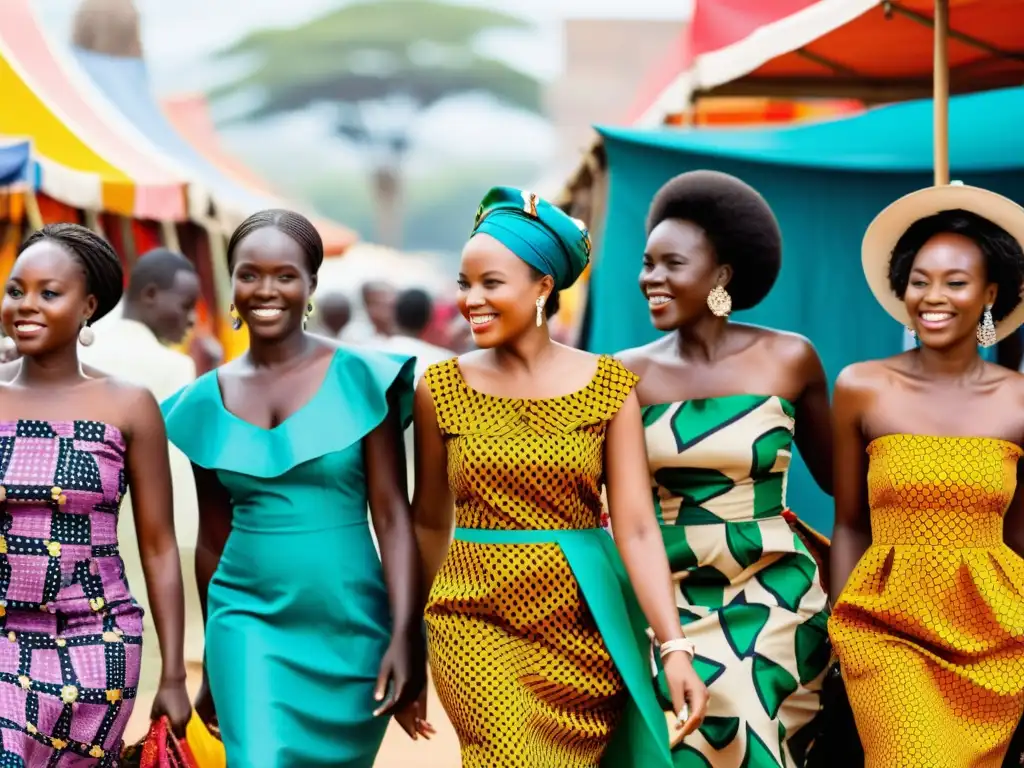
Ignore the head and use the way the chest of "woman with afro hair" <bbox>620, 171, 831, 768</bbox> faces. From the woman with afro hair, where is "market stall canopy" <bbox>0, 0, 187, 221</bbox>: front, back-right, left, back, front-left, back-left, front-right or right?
right

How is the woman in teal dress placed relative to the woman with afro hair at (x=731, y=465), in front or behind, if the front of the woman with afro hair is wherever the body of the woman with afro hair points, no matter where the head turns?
in front

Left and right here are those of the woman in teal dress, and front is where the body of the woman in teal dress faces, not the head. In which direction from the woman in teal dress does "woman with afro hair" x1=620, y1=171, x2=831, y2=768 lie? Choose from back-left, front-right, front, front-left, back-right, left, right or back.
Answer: left

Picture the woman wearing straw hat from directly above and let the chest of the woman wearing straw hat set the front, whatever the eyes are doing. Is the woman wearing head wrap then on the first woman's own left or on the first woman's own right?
on the first woman's own right

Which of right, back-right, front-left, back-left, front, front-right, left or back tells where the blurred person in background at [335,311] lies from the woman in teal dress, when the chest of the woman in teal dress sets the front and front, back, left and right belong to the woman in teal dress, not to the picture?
back

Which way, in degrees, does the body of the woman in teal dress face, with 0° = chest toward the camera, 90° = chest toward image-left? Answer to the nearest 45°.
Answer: approximately 0°

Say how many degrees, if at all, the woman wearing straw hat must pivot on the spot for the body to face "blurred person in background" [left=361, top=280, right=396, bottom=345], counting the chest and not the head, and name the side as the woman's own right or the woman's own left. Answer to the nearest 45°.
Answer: approximately 135° to the woman's own right

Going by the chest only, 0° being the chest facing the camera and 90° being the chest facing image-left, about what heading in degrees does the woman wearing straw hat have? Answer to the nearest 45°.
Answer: approximately 0°

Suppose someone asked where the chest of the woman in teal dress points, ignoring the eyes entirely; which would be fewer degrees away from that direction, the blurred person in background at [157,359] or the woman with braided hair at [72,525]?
the woman with braided hair

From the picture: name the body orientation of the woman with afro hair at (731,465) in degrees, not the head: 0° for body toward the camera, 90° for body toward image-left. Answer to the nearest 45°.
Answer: approximately 45°

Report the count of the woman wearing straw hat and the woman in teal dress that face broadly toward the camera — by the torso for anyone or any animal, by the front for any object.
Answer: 2
